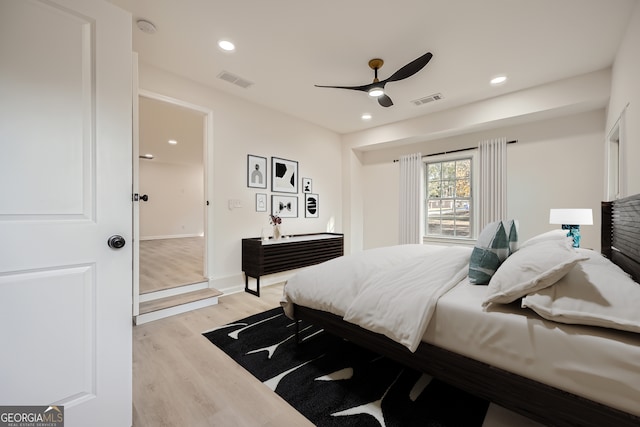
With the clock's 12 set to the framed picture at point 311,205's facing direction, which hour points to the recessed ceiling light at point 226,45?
The recessed ceiling light is roughly at 2 o'clock from the framed picture.

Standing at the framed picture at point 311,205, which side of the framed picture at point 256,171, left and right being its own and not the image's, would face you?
left

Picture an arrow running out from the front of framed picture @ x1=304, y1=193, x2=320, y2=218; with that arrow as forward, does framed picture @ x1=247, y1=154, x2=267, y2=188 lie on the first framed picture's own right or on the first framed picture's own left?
on the first framed picture's own right

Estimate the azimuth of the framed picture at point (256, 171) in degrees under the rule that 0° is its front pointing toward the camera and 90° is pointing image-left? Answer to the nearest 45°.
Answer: approximately 315°

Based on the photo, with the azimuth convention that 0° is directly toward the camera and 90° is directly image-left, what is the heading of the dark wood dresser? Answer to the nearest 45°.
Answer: approximately 315°
